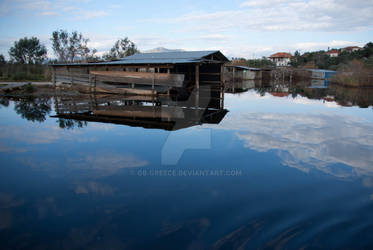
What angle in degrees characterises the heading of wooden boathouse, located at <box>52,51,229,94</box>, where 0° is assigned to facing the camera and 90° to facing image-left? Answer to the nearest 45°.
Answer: approximately 315°
